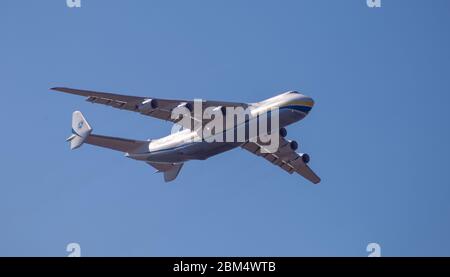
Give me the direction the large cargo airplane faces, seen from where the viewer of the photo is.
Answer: facing the viewer and to the right of the viewer
